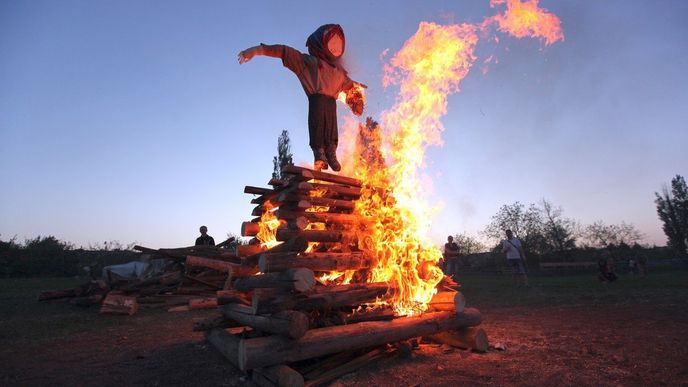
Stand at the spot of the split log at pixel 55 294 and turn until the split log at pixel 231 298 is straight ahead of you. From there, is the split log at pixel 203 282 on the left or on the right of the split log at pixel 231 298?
left

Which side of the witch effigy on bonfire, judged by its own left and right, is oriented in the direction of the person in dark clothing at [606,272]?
left

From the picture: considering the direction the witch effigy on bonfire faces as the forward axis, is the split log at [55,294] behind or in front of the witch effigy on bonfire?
behind

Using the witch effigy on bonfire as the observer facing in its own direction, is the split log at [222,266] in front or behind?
behind

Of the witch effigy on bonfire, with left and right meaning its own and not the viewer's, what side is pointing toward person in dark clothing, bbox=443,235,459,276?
left

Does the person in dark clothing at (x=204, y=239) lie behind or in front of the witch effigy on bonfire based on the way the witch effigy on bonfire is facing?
behind
